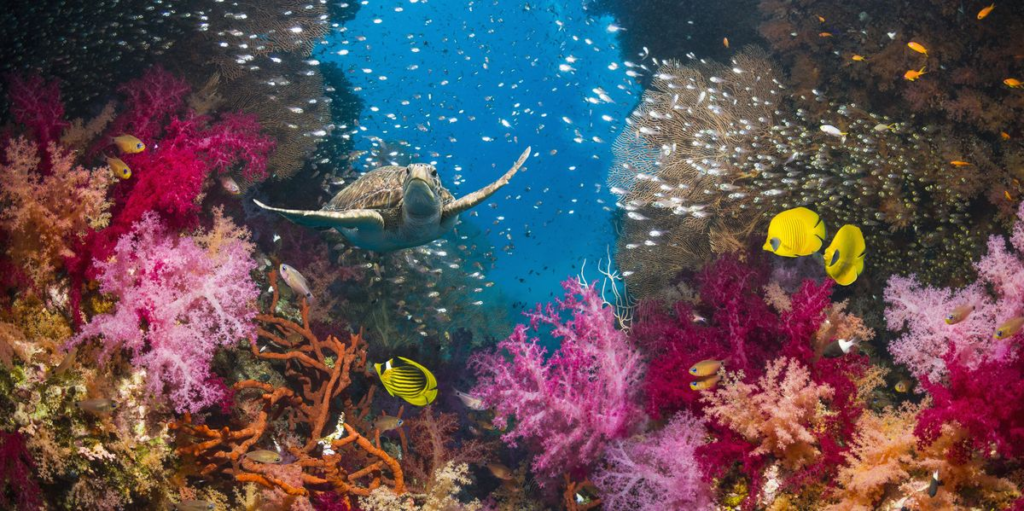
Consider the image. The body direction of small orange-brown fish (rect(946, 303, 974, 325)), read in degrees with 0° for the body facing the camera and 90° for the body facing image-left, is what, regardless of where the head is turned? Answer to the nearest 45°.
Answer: approximately 90°

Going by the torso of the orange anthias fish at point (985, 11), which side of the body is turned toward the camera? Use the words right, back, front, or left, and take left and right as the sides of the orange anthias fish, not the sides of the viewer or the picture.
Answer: left

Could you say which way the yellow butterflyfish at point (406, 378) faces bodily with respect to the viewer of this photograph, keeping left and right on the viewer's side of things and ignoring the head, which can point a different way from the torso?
facing to the left of the viewer

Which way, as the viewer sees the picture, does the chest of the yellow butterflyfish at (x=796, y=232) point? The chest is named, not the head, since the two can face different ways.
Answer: to the viewer's left

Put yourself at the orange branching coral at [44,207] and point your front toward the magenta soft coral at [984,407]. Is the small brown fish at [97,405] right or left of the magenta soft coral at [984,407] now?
right

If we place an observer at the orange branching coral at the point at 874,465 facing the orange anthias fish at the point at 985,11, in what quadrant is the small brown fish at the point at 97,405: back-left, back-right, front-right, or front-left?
back-left

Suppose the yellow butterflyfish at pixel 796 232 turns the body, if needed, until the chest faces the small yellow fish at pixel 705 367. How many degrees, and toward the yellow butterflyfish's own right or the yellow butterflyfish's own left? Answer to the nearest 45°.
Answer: approximately 90° to the yellow butterflyfish's own left
